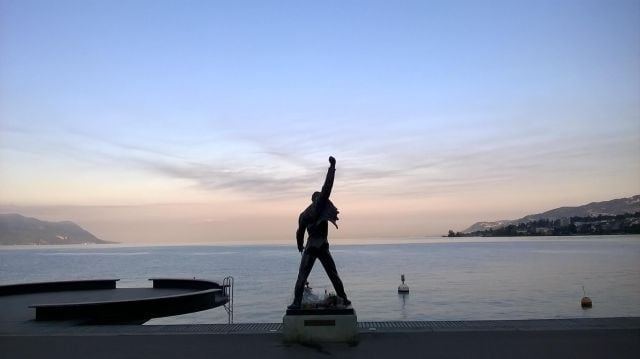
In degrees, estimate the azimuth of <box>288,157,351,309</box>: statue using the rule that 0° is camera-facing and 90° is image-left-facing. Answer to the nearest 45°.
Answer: approximately 180°
